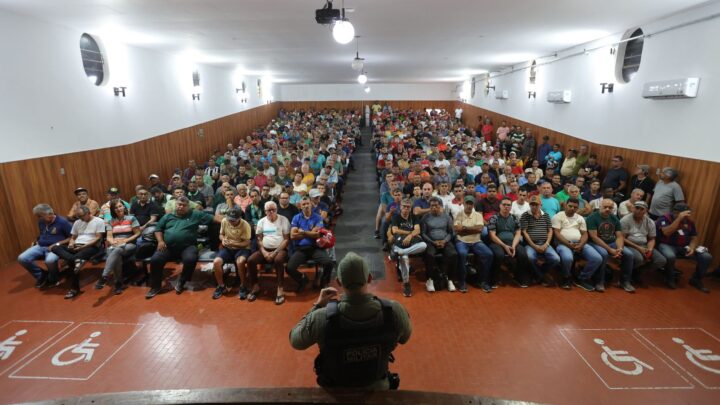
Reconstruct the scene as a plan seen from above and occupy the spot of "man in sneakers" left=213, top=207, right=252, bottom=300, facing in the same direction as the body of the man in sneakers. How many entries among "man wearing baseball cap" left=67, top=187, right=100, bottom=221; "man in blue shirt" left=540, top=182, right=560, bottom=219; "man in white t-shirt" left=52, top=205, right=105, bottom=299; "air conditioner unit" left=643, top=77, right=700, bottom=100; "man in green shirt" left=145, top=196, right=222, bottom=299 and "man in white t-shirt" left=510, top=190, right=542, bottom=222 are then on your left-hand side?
3

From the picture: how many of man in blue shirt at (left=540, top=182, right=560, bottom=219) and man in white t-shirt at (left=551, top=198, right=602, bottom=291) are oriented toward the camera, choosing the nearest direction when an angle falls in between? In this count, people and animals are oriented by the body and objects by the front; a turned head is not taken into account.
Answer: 2

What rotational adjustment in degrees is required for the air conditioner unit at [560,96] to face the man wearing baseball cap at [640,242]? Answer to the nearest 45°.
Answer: approximately 45° to its left

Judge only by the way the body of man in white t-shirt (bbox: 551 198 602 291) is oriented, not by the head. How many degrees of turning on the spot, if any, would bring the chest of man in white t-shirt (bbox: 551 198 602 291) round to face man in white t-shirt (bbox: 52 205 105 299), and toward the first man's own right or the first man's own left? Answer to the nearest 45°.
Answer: approximately 45° to the first man's own right

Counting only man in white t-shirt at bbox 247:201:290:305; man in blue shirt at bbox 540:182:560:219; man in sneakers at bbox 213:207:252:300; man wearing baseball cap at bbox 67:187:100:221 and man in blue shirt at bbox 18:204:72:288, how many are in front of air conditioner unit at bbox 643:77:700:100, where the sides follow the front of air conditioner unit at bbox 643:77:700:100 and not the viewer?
5

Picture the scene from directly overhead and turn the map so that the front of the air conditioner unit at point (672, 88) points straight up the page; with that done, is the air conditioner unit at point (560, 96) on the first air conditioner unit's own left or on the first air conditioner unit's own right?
on the first air conditioner unit's own right

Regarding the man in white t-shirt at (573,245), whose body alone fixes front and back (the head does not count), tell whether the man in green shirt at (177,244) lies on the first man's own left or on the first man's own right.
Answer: on the first man's own right

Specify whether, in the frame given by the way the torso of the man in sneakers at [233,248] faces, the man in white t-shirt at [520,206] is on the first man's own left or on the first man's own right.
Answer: on the first man's own left

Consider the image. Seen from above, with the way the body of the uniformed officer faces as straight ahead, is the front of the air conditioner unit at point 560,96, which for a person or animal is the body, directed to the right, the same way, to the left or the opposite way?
to the left

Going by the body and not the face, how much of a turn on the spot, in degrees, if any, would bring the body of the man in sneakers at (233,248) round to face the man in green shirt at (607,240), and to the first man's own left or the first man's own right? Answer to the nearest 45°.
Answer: approximately 90° to the first man's own left

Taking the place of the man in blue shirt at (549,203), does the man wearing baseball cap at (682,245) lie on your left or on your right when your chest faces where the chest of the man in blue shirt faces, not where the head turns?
on your left

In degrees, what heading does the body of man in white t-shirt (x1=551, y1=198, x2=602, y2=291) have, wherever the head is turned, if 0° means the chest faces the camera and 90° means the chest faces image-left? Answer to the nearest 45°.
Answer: approximately 0°

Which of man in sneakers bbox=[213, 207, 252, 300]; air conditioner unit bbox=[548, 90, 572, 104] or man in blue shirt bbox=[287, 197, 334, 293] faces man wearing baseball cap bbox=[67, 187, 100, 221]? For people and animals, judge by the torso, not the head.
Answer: the air conditioner unit

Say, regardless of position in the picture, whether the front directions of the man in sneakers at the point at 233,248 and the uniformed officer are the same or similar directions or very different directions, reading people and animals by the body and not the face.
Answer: very different directions

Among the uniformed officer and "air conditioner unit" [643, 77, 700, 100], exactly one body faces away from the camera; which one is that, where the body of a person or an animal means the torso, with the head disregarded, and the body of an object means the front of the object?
the uniformed officer
